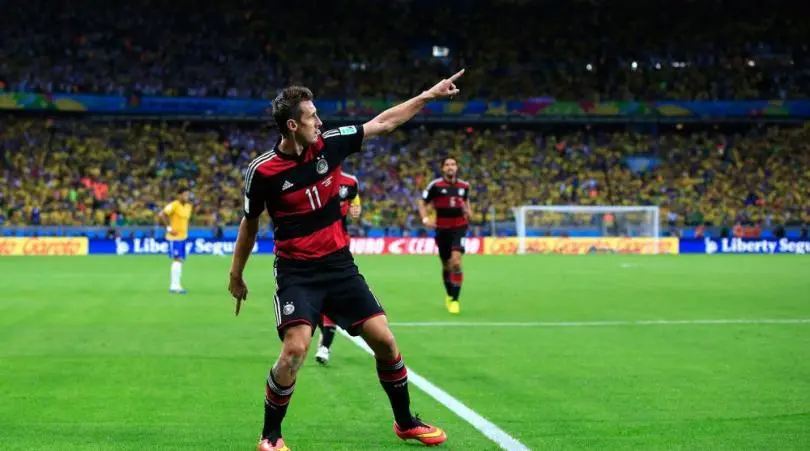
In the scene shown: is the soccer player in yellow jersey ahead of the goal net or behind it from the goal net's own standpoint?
ahead

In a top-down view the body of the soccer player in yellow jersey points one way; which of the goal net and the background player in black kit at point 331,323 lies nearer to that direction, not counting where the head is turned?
the background player in black kit

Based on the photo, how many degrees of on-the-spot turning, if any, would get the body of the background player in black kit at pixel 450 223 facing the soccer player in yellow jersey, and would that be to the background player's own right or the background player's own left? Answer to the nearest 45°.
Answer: approximately 135° to the background player's own right

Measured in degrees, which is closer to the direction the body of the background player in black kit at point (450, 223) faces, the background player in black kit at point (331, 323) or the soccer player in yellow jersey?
the background player in black kit

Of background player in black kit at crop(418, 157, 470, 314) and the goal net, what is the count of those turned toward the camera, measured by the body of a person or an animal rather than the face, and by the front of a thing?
2

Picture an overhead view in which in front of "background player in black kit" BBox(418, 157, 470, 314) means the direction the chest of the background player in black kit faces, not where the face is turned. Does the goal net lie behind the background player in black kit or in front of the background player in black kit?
behind

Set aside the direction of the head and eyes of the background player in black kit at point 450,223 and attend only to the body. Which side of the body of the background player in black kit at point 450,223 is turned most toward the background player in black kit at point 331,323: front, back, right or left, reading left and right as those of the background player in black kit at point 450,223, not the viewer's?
front

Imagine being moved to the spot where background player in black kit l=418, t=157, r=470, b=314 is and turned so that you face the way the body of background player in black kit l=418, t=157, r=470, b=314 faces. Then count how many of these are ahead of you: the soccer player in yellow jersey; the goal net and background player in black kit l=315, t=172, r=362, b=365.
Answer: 1

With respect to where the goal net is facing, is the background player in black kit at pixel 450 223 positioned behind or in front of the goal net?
in front

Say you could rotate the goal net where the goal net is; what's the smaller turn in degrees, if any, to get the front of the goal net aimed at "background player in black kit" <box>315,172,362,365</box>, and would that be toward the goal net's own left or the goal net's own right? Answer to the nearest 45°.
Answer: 0° — it already faces them
